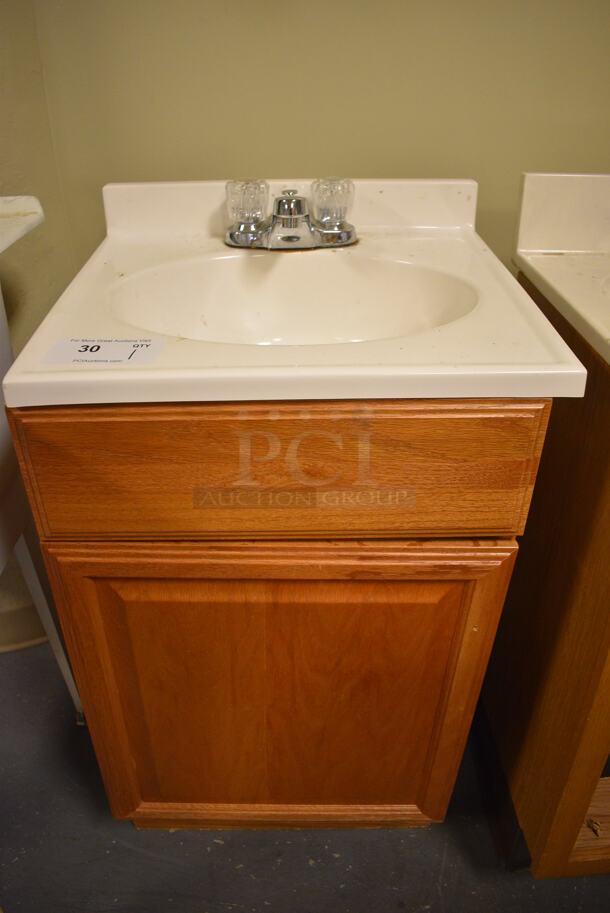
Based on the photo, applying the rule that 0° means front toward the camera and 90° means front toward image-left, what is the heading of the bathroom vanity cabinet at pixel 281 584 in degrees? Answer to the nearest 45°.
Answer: approximately 0°
